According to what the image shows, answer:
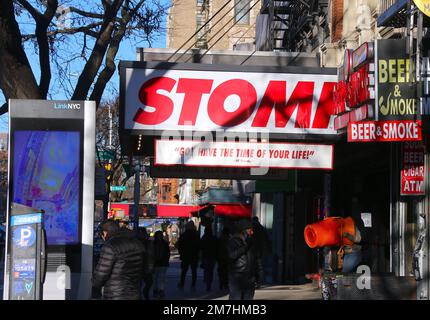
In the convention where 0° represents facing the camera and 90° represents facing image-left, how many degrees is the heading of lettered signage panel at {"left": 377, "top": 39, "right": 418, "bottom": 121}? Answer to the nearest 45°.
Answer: approximately 0°

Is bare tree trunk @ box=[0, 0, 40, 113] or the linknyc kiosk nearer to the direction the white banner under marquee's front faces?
the linknyc kiosk

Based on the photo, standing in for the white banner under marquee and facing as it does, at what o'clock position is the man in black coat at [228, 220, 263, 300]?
The man in black coat is roughly at 12 o'clock from the white banner under marquee.

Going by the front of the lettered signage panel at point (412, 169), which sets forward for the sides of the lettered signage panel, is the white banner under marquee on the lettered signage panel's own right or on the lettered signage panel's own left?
on the lettered signage panel's own right

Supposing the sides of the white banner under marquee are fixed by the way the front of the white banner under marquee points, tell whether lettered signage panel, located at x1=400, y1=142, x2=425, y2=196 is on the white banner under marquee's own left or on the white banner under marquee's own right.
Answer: on the white banner under marquee's own left

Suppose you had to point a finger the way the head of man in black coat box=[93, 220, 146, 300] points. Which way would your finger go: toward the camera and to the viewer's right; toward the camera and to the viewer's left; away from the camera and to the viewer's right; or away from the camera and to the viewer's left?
away from the camera and to the viewer's left
